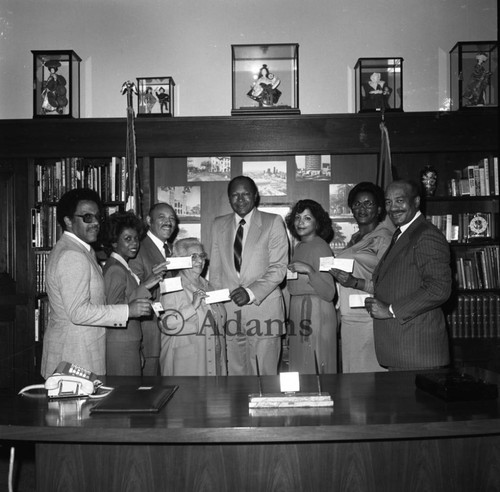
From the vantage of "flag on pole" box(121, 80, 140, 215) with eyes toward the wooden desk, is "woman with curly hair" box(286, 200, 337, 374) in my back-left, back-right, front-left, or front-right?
front-left

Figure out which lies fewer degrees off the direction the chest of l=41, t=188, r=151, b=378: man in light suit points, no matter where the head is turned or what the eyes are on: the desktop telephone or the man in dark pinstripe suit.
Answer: the man in dark pinstripe suit

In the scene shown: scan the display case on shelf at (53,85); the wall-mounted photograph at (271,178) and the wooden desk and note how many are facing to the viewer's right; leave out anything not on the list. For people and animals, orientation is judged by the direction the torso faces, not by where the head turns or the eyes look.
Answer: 0

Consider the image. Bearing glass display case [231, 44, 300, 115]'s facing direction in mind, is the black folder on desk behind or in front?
in front

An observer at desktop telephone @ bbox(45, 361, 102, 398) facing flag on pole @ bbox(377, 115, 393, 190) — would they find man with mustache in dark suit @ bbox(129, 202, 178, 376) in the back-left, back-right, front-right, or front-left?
front-left

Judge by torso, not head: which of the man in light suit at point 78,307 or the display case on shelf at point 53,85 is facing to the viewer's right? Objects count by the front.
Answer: the man in light suit

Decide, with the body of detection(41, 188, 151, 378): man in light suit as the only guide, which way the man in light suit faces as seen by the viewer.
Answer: to the viewer's right

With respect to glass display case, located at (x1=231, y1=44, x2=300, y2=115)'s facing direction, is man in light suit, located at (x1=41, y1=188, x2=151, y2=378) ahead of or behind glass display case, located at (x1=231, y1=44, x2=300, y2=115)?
ahead

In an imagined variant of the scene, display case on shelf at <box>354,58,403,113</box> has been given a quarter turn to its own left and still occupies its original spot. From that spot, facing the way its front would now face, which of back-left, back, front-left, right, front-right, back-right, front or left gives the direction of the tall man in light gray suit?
back-right

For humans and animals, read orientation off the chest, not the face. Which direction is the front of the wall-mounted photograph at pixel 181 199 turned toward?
toward the camera

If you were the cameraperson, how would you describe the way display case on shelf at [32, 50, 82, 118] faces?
facing the viewer

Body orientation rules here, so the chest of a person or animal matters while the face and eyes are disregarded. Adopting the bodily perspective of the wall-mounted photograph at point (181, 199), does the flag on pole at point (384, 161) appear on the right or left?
on its left
